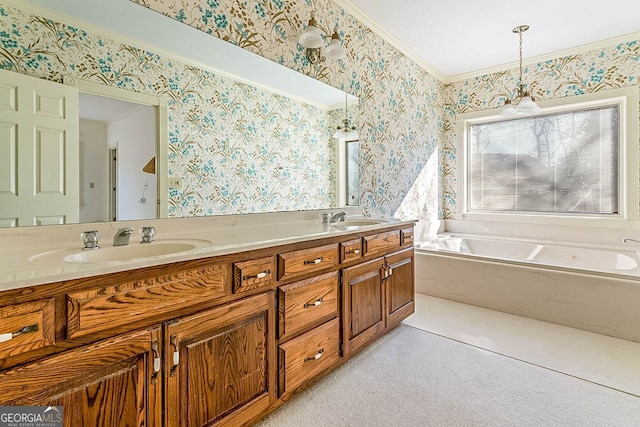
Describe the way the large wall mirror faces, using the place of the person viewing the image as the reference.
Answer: facing the viewer and to the right of the viewer

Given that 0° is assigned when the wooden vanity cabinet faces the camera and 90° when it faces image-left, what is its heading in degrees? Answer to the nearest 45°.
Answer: approximately 315°

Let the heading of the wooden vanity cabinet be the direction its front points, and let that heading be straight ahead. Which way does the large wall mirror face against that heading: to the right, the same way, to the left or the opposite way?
the same way

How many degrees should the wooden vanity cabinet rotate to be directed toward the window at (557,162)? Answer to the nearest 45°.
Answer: approximately 45° to its left

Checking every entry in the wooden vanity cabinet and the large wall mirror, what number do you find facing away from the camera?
0

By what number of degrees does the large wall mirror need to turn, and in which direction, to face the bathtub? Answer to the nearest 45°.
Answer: approximately 45° to its left

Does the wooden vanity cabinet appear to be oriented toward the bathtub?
no
